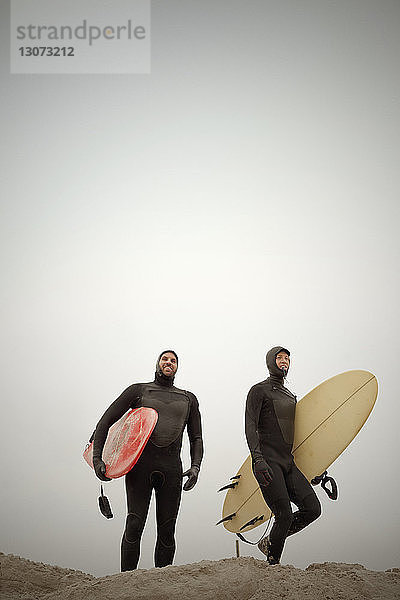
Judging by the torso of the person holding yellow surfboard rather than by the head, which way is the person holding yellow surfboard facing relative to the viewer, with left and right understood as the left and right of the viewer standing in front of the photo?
facing the viewer and to the right of the viewer

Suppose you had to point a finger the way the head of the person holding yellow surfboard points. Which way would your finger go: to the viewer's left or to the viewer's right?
to the viewer's right
